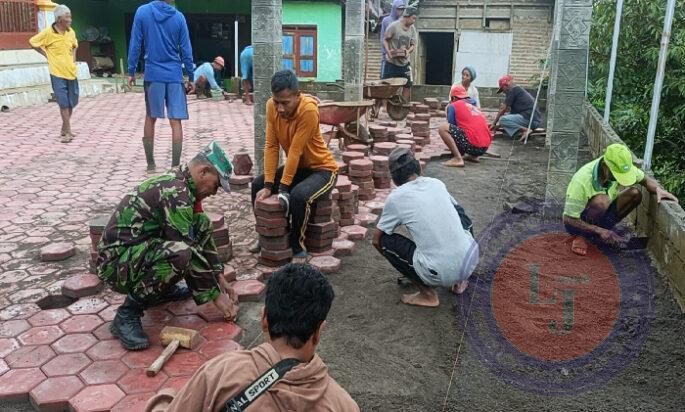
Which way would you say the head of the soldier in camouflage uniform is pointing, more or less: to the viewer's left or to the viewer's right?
to the viewer's right

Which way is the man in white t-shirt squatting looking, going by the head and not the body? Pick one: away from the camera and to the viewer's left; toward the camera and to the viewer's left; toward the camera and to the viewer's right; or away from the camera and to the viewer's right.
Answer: away from the camera and to the viewer's left

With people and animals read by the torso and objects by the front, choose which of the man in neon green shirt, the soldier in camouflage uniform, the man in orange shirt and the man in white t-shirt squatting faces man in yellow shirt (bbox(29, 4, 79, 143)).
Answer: the man in white t-shirt squatting

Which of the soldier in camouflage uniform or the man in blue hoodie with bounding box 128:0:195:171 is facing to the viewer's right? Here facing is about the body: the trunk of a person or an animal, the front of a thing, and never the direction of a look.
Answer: the soldier in camouflage uniform

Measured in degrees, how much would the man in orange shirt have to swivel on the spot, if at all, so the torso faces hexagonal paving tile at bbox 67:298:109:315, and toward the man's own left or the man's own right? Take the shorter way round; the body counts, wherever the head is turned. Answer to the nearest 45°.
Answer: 0° — they already face it

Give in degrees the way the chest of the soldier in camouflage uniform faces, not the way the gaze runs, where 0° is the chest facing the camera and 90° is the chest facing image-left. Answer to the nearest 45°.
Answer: approximately 270°

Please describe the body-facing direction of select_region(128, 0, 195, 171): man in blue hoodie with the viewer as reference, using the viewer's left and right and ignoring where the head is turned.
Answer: facing away from the viewer

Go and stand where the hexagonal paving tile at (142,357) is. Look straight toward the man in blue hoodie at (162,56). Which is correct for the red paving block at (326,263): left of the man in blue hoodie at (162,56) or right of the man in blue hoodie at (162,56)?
right

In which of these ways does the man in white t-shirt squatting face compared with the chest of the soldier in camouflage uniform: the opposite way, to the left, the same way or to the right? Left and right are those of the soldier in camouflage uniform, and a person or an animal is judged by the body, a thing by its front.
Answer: to the left

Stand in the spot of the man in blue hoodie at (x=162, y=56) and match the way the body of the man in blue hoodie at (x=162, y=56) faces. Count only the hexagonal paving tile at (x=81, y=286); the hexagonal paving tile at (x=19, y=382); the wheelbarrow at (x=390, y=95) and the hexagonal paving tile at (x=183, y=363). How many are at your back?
3

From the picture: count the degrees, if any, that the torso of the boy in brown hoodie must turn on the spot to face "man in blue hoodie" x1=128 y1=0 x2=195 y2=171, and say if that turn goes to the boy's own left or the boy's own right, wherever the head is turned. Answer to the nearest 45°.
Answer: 0° — they already face them

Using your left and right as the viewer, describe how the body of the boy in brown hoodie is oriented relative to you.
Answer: facing away from the viewer

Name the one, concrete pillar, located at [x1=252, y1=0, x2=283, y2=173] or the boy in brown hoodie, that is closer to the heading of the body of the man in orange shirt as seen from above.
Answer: the boy in brown hoodie

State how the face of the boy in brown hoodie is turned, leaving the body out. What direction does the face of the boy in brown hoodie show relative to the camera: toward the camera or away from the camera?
away from the camera
